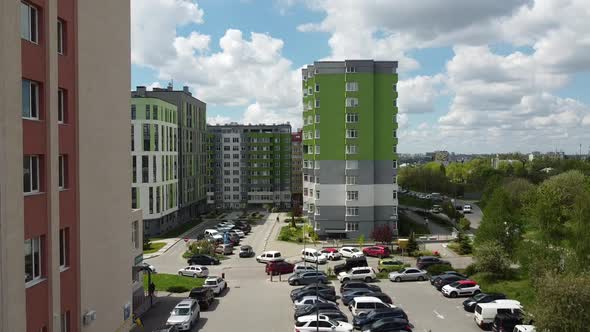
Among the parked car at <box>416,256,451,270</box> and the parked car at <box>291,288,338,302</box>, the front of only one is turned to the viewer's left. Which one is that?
the parked car at <box>291,288,338,302</box>

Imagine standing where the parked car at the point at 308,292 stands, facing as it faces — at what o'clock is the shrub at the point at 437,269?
The shrub is roughly at 5 o'clock from the parked car.

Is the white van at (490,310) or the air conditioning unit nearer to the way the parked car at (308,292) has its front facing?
the air conditioning unit

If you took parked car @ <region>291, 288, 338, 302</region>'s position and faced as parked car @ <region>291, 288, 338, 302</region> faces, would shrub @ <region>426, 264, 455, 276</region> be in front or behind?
behind

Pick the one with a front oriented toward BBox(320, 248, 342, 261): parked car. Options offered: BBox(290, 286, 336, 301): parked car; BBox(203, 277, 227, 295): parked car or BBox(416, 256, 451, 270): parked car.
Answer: BBox(203, 277, 227, 295): parked car

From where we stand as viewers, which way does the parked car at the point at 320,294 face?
facing to the left of the viewer

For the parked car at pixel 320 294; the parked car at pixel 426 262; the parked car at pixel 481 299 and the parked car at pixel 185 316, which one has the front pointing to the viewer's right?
the parked car at pixel 426 262

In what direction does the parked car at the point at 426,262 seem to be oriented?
to the viewer's right

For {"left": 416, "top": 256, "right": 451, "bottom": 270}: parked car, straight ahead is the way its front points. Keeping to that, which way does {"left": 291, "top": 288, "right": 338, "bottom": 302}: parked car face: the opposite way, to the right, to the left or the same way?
the opposite way
